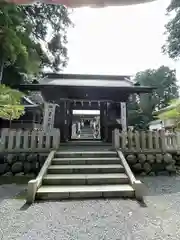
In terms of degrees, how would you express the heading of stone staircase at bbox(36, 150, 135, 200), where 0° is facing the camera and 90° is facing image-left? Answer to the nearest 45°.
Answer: approximately 0°

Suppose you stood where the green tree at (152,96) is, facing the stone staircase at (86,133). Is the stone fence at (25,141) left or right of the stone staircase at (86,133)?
left

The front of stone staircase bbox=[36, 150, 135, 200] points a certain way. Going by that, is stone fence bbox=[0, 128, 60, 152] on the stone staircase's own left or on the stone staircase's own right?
on the stone staircase's own right

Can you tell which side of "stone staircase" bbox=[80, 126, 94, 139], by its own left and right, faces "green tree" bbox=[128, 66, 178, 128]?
left

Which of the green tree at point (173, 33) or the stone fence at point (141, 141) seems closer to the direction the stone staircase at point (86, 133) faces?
the stone fence

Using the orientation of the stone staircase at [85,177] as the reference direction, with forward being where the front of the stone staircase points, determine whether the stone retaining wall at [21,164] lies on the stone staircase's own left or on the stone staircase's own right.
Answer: on the stone staircase's own right

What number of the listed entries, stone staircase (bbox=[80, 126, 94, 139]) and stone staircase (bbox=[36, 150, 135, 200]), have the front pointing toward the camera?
2

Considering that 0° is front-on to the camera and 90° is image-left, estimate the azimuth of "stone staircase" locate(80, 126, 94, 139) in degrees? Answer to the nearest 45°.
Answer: approximately 0°

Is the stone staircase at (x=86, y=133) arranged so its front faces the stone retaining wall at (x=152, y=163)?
yes
